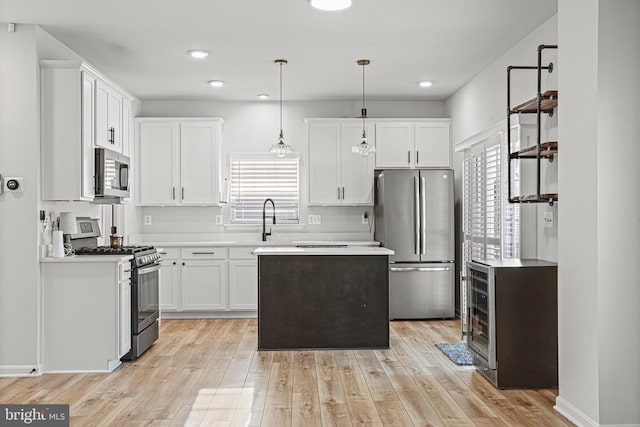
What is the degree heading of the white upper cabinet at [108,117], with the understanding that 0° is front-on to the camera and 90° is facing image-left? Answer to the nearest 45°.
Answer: approximately 315°

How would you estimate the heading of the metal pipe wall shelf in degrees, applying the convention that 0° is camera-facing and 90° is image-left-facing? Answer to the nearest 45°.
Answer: approximately 45°

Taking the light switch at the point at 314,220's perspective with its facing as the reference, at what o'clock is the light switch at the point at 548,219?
the light switch at the point at 548,219 is roughly at 11 o'clock from the light switch at the point at 314,220.

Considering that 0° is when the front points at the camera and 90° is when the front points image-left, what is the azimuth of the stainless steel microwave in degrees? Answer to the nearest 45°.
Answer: approximately 315°

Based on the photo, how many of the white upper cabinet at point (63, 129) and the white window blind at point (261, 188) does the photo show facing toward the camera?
1

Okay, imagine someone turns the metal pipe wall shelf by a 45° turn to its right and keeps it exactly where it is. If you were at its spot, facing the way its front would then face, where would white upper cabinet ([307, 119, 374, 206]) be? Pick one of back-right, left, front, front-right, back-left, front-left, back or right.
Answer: front-right

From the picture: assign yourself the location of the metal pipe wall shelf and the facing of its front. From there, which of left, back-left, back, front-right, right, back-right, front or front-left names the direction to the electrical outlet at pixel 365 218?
right

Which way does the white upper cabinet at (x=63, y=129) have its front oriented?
to the viewer's right

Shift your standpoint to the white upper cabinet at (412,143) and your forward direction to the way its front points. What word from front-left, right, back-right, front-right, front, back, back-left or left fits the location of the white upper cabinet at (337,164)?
right

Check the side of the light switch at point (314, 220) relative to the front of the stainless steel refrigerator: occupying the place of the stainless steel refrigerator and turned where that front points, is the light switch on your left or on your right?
on your right

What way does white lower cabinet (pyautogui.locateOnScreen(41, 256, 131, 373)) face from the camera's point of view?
to the viewer's right

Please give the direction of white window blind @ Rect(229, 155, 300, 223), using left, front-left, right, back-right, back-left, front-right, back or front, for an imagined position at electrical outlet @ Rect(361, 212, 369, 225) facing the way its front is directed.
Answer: right

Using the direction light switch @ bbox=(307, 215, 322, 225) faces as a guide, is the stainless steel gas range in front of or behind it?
in front
